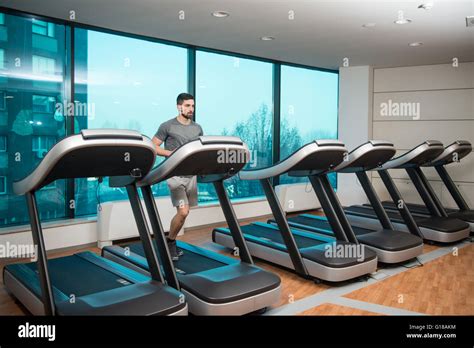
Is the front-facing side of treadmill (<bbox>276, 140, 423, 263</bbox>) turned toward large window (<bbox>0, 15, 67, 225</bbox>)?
no

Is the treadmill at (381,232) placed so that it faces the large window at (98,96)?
no

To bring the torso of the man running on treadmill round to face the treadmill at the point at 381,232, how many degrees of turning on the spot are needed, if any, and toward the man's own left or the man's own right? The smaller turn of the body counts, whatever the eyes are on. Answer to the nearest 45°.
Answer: approximately 45° to the man's own left

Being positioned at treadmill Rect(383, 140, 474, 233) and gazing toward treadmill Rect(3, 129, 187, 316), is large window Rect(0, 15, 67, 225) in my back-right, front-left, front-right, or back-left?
front-right

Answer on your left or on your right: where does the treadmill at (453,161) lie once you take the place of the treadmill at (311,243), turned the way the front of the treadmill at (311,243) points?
on your left

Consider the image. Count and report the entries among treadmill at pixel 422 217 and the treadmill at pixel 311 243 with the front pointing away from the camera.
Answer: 0

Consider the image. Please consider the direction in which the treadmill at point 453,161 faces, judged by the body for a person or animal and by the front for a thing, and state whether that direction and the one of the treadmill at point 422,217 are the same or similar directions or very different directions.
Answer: same or similar directions

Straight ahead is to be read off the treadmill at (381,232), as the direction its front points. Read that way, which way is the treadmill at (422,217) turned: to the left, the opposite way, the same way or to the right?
the same way

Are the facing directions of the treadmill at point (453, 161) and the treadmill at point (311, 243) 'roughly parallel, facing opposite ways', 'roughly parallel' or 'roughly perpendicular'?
roughly parallel

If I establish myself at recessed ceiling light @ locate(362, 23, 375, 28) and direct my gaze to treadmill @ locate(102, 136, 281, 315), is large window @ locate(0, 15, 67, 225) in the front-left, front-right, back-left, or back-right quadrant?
front-right

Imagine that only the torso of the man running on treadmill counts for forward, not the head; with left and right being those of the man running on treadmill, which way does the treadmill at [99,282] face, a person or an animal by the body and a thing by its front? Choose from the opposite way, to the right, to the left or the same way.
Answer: the same way

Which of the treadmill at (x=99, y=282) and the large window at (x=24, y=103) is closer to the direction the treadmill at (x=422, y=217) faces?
the treadmill
